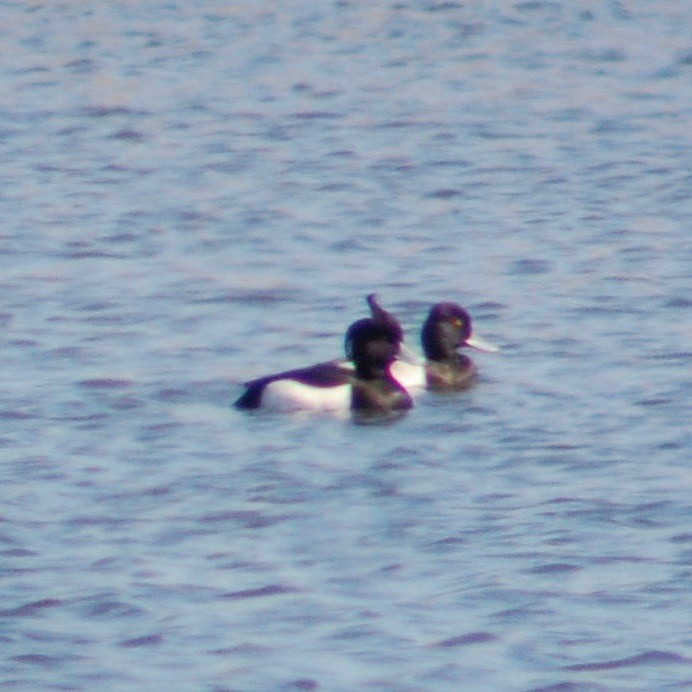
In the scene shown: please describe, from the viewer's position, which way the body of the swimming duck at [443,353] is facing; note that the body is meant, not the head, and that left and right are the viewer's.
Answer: facing to the right of the viewer

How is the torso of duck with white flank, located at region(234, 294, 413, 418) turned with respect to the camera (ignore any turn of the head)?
to the viewer's right

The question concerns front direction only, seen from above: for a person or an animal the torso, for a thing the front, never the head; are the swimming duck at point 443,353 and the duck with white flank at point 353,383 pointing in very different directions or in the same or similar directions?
same or similar directions

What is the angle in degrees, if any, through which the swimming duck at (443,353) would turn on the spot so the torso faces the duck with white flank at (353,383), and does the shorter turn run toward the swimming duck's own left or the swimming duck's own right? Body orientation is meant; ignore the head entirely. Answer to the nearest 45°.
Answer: approximately 135° to the swimming duck's own right

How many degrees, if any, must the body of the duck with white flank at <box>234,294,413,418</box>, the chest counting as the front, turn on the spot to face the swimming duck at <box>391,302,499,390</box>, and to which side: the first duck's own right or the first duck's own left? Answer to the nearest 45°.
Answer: approximately 45° to the first duck's own left

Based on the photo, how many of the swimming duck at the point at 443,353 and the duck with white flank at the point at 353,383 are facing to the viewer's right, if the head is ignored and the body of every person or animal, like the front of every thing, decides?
2
